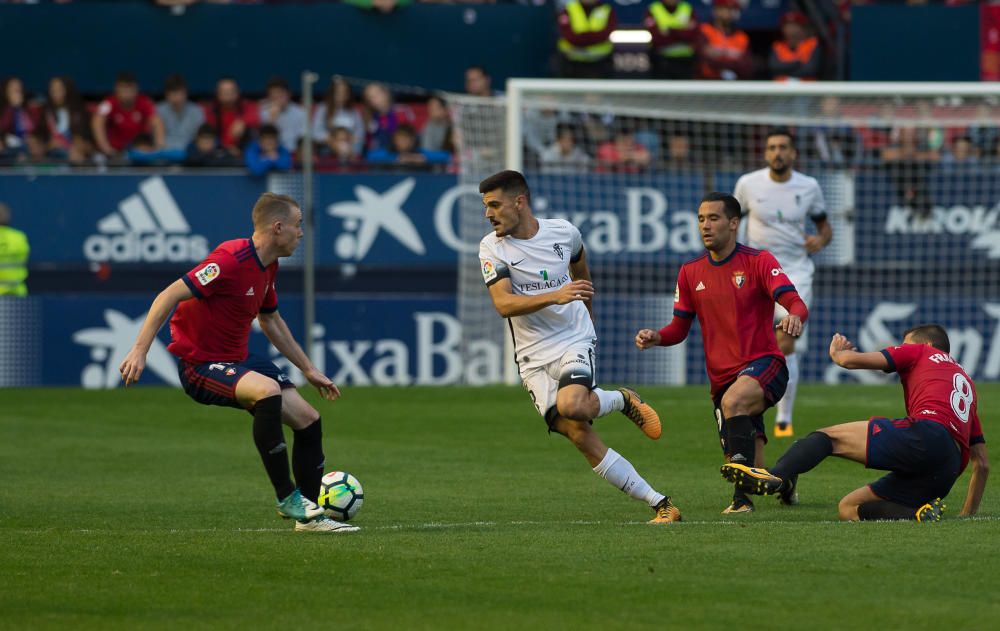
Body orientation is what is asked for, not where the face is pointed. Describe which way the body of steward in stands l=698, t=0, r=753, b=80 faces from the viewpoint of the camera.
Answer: toward the camera

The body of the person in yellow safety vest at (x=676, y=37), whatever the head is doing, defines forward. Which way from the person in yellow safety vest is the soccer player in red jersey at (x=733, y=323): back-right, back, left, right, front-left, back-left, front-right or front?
front

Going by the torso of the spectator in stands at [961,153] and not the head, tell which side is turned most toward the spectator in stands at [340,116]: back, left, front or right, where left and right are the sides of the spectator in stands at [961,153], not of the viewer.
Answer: right

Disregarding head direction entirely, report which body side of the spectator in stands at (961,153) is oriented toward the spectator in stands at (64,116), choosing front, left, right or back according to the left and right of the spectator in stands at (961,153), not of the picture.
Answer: right

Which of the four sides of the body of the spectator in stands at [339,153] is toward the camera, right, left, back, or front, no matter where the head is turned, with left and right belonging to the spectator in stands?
front

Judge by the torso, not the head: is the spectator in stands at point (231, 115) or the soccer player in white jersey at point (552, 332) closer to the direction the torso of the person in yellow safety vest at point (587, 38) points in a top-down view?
the soccer player in white jersey

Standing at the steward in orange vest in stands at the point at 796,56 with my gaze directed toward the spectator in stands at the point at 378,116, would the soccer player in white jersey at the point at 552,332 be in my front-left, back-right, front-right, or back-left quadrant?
front-left

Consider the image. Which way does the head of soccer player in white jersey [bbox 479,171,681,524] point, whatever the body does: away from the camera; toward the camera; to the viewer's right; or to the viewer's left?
to the viewer's left

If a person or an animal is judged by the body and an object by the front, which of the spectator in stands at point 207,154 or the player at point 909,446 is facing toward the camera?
the spectator in stands

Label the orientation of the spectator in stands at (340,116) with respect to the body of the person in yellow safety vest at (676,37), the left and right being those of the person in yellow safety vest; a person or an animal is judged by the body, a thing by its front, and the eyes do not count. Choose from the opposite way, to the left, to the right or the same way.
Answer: the same way

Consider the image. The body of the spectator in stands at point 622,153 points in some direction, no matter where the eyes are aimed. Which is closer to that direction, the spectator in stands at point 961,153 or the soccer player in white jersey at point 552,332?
the soccer player in white jersey

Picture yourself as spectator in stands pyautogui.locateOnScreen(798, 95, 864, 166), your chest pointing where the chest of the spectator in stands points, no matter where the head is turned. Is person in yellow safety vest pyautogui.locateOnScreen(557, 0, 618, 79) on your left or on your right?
on your right

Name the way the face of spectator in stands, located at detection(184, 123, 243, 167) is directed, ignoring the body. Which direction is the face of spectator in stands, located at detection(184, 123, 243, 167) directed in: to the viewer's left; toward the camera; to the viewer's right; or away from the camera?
toward the camera

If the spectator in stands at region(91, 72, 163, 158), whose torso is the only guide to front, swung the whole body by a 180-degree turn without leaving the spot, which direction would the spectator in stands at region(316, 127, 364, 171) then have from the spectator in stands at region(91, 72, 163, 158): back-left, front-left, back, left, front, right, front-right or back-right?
back-right

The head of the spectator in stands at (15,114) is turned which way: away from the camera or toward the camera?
toward the camera

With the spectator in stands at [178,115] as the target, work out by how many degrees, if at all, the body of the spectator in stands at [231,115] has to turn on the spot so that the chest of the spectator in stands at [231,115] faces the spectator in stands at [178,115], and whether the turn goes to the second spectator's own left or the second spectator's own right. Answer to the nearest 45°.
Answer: approximately 90° to the second spectator's own right

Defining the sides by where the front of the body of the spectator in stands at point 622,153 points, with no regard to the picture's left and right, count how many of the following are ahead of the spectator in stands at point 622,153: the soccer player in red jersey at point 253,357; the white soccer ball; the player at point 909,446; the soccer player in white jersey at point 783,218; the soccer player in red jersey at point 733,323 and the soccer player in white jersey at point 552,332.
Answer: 6

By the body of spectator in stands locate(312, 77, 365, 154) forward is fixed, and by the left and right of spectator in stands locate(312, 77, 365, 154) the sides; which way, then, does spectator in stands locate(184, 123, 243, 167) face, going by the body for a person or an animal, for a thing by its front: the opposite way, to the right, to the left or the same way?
the same way

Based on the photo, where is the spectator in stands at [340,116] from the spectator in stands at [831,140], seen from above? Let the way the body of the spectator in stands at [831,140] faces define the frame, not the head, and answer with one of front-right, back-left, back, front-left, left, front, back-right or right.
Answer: right
